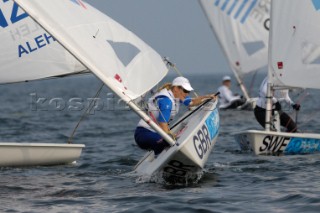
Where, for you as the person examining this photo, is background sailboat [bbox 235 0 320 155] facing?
facing the viewer and to the left of the viewer

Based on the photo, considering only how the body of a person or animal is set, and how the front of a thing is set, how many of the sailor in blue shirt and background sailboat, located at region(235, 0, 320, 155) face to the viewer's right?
1

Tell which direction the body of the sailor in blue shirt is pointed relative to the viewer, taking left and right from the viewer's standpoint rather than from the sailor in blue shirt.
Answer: facing to the right of the viewer

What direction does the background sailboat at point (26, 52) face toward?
to the viewer's left

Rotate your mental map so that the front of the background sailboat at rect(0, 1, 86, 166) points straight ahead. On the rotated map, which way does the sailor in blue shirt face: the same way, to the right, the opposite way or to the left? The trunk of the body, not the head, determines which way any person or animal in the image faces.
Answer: the opposite way

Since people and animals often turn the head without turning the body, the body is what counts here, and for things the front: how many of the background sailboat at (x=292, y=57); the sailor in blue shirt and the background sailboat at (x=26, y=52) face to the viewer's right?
1

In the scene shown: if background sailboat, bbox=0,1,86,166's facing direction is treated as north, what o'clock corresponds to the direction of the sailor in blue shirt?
The sailor in blue shirt is roughly at 7 o'clock from the background sailboat.

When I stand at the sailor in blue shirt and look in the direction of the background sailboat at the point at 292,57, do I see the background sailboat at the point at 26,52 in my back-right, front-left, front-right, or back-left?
back-left

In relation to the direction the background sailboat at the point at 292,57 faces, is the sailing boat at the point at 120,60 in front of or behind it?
in front

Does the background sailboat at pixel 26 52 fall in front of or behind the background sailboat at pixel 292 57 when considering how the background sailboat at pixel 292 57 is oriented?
in front
